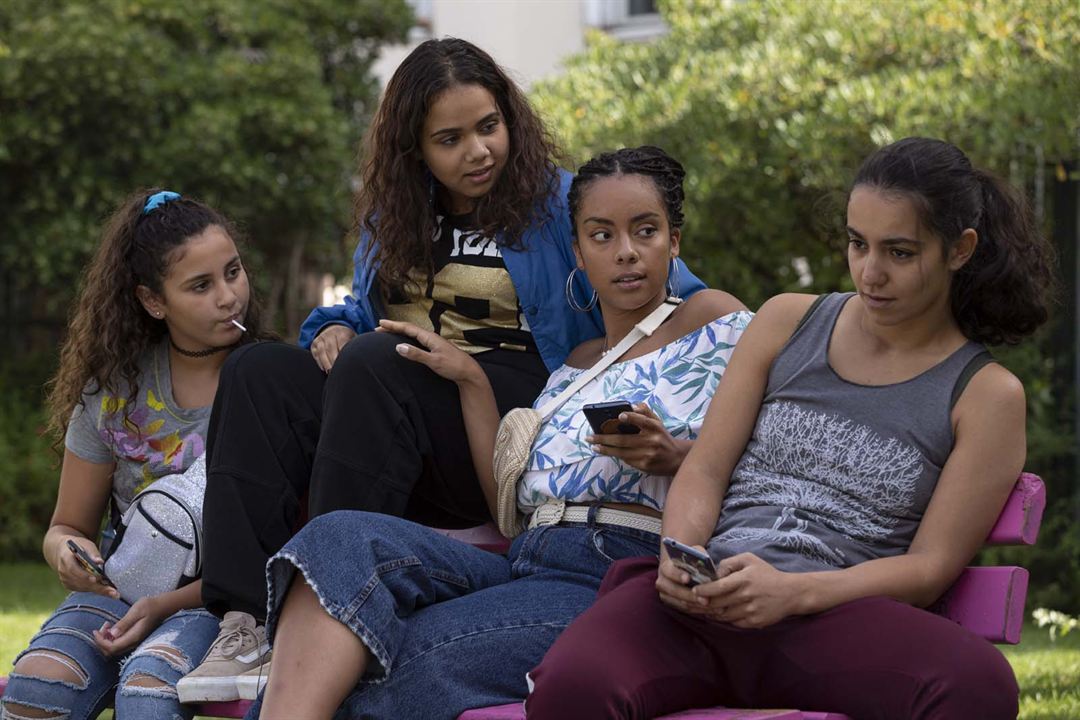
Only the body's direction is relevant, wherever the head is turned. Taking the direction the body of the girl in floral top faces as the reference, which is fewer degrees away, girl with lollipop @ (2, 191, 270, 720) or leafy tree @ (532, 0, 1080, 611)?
the girl with lollipop

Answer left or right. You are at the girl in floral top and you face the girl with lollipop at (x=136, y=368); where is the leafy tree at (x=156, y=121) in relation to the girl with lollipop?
right

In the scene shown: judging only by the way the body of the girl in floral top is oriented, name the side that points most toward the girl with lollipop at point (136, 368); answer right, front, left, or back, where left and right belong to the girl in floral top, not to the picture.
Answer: right

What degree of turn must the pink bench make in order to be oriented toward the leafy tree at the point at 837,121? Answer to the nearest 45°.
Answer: approximately 180°

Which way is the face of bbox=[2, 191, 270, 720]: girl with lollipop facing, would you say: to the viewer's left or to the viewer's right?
to the viewer's right

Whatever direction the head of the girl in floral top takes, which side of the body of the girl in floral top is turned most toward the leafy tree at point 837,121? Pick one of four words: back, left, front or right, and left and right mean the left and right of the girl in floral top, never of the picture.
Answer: back

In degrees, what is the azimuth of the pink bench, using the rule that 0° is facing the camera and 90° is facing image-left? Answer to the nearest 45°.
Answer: approximately 0°

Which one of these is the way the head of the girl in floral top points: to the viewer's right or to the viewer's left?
to the viewer's left
